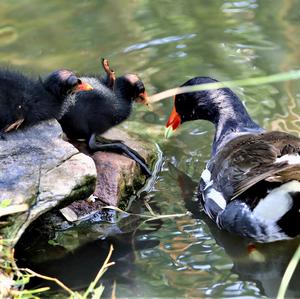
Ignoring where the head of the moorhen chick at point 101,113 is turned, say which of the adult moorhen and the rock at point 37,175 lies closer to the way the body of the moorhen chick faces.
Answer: the adult moorhen

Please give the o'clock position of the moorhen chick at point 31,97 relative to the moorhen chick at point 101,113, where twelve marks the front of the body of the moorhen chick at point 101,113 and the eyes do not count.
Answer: the moorhen chick at point 31,97 is roughly at 5 o'clock from the moorhen chick at point 101,113.

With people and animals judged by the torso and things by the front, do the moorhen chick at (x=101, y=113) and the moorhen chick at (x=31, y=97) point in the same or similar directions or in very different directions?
same or similar directions

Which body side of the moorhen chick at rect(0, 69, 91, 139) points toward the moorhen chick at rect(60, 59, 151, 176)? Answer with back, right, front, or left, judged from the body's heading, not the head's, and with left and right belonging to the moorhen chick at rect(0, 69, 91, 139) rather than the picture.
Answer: front

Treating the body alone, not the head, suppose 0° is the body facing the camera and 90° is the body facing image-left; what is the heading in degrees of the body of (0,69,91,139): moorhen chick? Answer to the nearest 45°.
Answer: approximately 270°

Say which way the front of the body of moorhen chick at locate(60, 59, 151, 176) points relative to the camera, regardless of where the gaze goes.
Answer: to the viewer's right

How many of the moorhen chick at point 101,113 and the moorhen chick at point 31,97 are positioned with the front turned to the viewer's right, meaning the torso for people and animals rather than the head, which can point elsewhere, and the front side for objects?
2

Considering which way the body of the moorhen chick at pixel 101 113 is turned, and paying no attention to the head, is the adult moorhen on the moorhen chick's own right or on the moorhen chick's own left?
on the moorhen chick's own right

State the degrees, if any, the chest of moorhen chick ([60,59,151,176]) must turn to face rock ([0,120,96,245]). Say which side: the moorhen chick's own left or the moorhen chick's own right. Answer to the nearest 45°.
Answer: approximately 135° to the moorhen chick's own right
